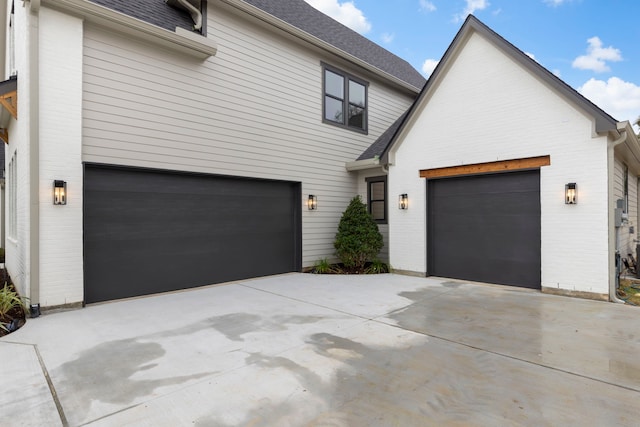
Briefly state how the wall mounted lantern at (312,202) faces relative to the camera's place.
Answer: facing the viewer and to the right of the viewer

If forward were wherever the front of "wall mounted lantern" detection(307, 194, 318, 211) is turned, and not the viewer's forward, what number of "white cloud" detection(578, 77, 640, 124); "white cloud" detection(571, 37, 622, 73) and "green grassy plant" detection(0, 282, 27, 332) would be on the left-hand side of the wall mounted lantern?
2

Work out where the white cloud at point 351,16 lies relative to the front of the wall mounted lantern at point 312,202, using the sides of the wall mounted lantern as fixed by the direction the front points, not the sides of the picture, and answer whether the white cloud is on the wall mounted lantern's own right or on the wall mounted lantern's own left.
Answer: on the wall mounted lantern's own left

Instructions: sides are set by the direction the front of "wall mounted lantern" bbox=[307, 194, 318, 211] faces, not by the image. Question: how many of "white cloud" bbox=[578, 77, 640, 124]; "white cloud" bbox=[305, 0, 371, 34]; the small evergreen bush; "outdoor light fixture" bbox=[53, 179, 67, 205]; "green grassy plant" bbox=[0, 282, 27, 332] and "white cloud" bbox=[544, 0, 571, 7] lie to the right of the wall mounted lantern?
2

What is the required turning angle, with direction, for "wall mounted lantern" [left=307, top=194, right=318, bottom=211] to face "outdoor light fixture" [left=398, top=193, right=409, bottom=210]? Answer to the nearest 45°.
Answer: approximately 45° to its left

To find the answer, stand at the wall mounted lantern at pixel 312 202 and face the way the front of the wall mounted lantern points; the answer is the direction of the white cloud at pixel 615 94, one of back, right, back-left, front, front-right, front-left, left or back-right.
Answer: left

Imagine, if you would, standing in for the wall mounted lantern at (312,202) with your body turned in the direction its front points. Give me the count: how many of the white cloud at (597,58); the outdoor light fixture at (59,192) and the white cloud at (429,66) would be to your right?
1

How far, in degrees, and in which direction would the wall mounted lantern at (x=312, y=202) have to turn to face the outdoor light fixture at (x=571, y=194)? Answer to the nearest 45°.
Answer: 0° — it already faces it

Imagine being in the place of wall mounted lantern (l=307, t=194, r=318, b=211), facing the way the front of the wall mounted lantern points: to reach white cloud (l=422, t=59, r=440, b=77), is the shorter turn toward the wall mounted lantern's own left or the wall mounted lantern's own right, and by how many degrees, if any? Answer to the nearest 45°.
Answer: approximately 90° to the wall mounted lantern's own left

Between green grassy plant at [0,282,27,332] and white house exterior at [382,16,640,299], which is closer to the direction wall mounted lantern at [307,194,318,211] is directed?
the white house exterior

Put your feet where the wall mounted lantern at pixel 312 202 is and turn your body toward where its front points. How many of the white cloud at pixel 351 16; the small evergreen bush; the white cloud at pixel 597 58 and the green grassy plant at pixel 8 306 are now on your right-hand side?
1

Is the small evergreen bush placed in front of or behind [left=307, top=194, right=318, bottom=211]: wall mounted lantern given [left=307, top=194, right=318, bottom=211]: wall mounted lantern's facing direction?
in front
